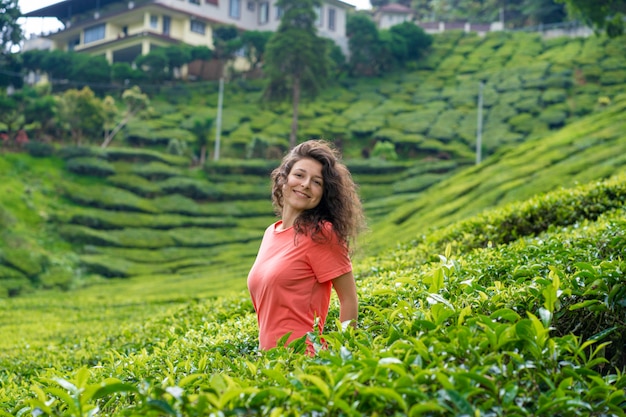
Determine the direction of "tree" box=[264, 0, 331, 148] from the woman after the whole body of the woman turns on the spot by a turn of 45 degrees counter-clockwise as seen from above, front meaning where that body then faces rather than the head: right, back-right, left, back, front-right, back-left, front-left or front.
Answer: back

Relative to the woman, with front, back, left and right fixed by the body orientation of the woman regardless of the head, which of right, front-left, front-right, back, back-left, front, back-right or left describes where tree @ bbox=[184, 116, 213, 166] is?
back-right

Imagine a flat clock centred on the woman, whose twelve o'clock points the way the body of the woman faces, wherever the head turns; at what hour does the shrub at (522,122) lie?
The shrub is roughly at 5 o'clock from the woman.

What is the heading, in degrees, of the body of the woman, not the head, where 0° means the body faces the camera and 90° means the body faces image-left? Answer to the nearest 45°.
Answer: approximately 45°

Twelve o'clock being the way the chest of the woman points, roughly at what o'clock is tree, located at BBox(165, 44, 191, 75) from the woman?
The tree is roughly at 4 o'clock from the woman.

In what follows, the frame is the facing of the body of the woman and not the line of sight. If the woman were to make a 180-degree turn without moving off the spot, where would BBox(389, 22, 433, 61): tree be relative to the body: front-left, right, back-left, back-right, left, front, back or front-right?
front-left

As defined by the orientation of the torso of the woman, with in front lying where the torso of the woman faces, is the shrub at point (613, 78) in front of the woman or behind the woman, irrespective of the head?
behind

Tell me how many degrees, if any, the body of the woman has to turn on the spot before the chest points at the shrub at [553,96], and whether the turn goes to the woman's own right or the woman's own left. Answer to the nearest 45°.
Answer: approximately 135° to the woman's own right

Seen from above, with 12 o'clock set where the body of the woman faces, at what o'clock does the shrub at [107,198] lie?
The shrub is roughly at 4 o'clock from the woman.

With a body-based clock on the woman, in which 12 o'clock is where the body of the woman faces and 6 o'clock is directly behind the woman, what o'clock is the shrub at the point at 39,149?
The shrub is roughly at 4 o'clock from the woman.

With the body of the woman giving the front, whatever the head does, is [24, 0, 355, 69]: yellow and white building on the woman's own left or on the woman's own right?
on the woman's own right
